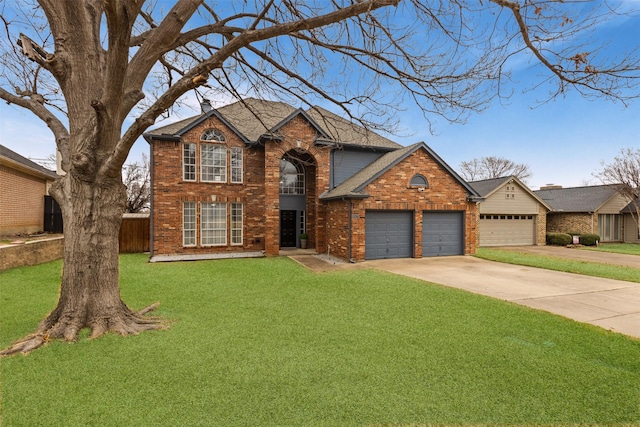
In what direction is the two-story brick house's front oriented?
toward the camera

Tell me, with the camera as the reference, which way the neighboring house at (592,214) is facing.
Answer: facing the viewer and to the right of the viewer

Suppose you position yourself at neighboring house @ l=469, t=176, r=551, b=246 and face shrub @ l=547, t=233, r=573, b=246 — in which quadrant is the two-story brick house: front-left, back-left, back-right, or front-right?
back-right

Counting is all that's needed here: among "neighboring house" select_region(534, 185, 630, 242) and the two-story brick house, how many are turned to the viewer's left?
0

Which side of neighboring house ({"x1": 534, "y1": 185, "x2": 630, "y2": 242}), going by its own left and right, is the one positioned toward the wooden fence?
right

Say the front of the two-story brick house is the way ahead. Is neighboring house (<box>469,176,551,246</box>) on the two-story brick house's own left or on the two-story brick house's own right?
on the two-story brick house's own left

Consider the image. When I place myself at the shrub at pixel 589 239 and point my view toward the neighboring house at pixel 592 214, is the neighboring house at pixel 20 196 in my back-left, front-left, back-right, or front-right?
back-left
